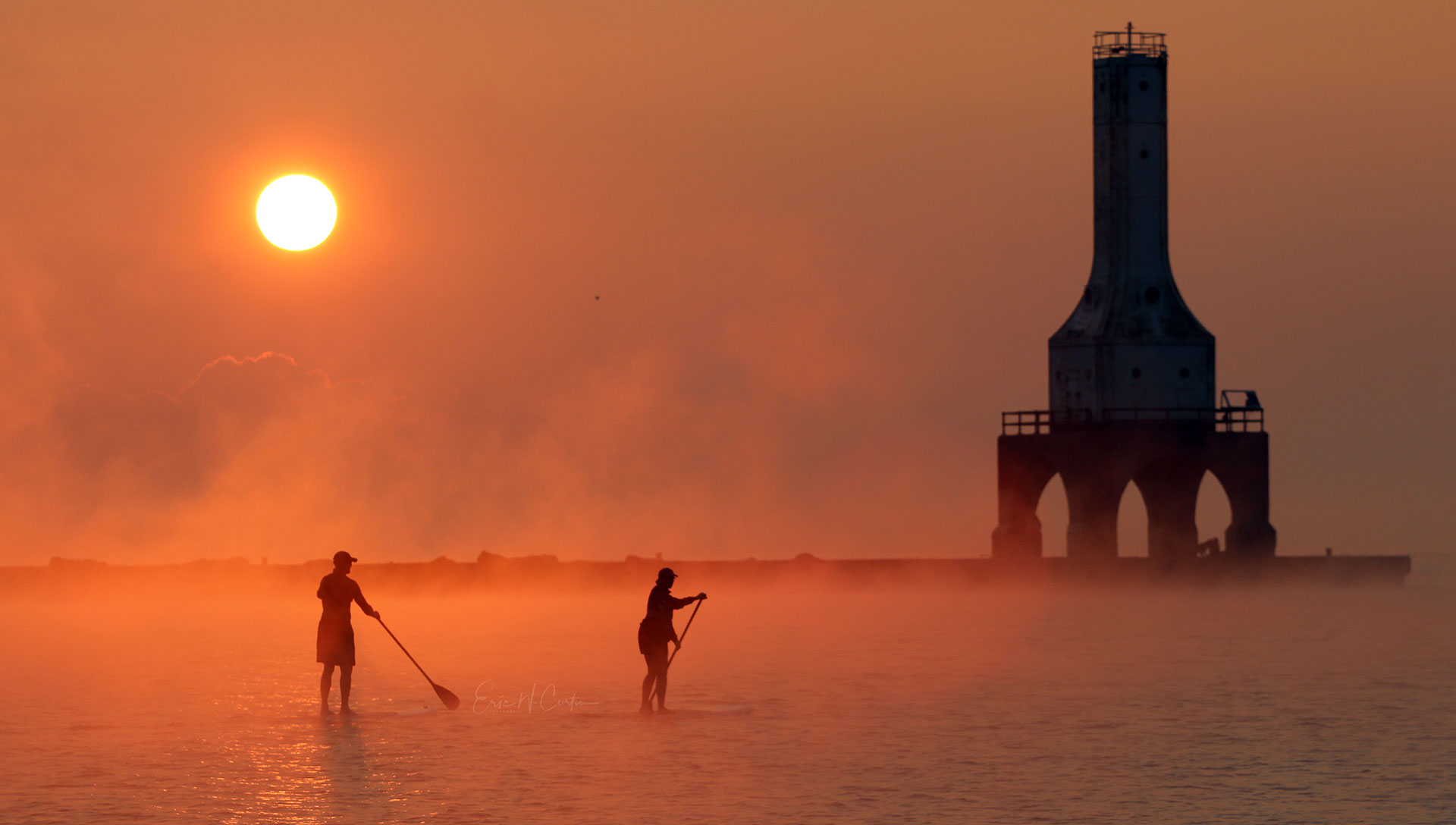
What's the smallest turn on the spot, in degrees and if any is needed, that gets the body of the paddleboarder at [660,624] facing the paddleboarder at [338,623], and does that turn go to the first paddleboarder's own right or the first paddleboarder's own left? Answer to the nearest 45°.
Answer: approximately 180°

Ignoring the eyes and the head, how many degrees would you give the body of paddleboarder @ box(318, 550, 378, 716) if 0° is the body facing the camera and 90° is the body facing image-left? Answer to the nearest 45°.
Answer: approximately 270°

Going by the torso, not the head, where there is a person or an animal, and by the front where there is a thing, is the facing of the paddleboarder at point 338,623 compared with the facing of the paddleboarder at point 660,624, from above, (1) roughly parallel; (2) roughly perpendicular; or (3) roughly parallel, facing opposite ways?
roughly parallel

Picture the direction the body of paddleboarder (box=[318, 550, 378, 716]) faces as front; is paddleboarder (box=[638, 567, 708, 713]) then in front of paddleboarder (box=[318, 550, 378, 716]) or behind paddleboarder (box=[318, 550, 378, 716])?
in front

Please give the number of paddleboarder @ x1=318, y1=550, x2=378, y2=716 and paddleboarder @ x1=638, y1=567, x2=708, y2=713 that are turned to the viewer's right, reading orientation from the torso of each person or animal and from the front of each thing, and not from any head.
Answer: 2

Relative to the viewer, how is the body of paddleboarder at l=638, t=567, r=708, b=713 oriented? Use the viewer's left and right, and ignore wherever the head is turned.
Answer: facing to the right of the viewer
